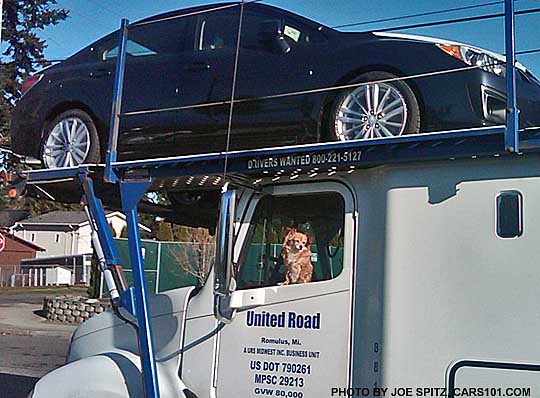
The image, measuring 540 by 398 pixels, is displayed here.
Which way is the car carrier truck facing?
to the viewer's left

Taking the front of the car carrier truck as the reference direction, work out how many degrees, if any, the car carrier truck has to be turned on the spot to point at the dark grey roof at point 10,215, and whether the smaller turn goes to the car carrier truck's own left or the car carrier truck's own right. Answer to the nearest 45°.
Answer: approximately 45° to the car carrier truck's own right

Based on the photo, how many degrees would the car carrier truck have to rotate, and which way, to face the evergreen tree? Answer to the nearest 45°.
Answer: approximately 45° to its right

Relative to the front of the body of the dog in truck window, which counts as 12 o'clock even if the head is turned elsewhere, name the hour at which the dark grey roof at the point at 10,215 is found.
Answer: The dark grey roof is roughly at 4 o'clock from the dog in truck window.
